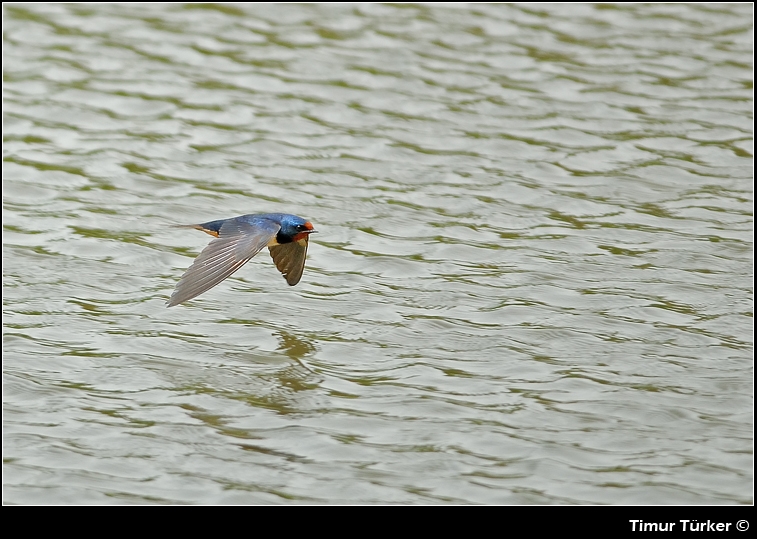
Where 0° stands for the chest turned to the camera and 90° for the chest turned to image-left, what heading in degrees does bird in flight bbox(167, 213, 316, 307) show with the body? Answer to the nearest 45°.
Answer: approximately 270°
